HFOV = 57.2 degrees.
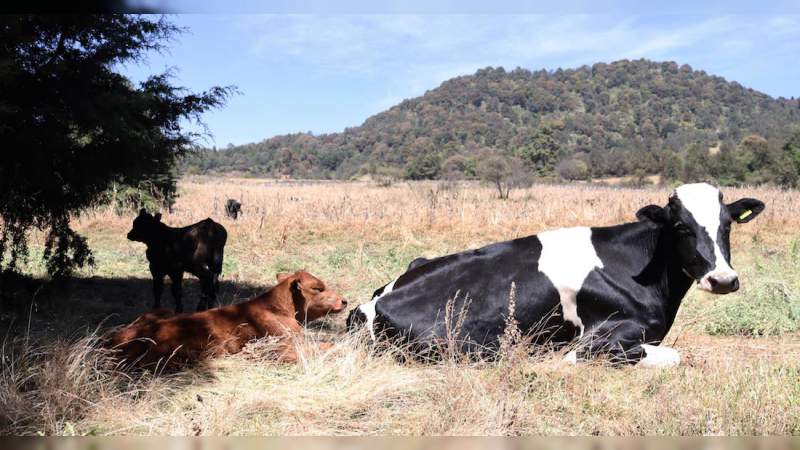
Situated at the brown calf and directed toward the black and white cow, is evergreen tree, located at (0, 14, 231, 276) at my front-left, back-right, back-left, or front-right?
back-left

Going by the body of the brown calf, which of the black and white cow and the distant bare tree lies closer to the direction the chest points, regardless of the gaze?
the black and white cow

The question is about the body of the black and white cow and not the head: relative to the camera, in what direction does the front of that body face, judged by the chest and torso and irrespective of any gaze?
to the viewer's right

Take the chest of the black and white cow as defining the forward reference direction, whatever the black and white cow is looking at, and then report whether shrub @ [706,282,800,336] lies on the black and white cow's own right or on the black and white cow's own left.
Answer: on the black and white cow's own left

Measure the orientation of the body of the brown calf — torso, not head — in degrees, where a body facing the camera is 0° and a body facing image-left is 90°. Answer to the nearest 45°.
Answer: approximately 270°

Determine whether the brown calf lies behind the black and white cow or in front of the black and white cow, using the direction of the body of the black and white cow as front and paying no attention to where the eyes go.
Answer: behind

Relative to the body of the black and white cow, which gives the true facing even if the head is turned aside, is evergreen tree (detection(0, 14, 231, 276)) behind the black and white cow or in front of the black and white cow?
behind
